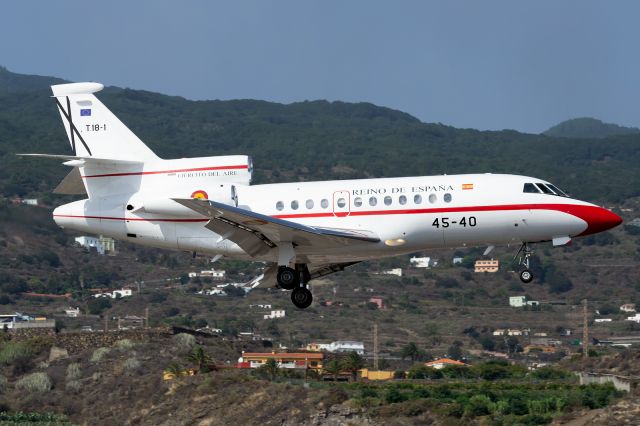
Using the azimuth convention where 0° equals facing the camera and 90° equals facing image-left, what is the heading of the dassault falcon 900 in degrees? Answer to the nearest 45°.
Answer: approximately 270°
